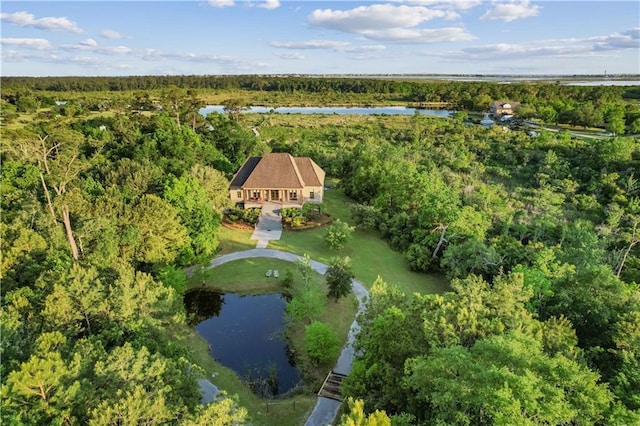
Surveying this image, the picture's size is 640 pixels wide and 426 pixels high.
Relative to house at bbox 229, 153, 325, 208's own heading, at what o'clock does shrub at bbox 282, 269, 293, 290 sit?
The shrub is roughly at 12 o'clock from the house.

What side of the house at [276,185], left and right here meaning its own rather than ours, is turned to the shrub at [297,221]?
front

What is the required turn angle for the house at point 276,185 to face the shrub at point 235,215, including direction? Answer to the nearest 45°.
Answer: approximately 45° to its right

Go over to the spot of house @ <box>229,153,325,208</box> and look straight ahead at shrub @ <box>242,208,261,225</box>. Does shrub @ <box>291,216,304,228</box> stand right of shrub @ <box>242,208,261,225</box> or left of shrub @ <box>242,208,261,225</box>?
left

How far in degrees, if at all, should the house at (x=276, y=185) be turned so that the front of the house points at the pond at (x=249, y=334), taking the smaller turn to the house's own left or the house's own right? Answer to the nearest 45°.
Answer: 0° — it already faces it

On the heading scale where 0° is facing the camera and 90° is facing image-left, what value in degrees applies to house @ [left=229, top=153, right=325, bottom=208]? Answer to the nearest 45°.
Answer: approximately 0°

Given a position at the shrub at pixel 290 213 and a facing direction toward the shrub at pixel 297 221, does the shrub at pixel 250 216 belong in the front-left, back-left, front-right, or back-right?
back-right

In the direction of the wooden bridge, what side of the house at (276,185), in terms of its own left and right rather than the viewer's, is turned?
front

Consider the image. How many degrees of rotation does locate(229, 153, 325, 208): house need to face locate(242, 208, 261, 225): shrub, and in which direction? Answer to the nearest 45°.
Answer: approximately 45° to its right

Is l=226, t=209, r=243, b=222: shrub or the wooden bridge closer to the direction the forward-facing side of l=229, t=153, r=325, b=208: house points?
the wooden bridge
